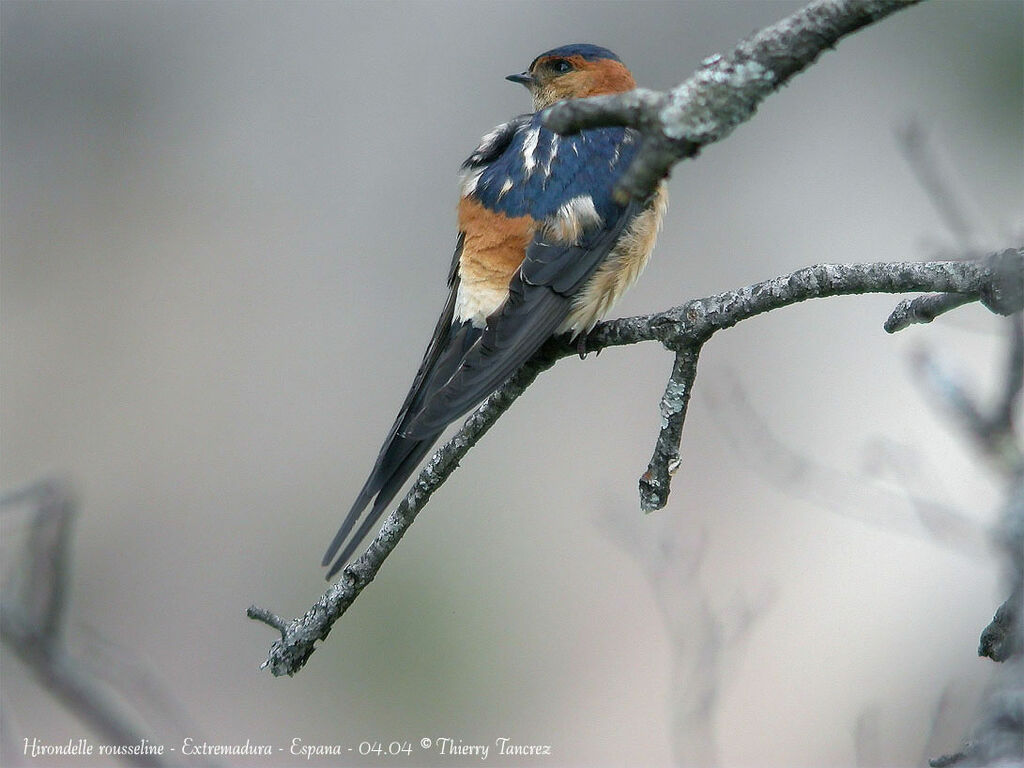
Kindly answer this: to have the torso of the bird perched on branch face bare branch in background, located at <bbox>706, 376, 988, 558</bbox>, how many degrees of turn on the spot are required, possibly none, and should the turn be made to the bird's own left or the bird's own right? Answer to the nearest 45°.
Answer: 0° — it already faces it

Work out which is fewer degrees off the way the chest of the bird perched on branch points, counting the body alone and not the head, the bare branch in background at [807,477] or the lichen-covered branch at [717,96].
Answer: the bare branch in background

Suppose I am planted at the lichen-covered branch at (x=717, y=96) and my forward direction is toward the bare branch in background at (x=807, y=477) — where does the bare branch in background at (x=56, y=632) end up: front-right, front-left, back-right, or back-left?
front-left

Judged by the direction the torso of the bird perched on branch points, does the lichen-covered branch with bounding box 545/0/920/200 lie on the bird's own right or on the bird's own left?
on the bird's own right

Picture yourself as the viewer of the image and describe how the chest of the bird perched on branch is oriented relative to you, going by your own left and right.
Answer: facing away from the viewer and to the right of the viewer
